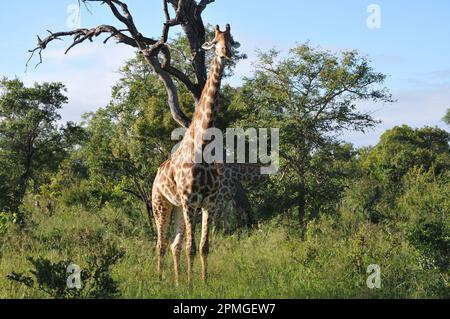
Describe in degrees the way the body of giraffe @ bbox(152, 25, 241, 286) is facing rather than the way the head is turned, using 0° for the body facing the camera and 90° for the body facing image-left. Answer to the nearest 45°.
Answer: approximately 315°

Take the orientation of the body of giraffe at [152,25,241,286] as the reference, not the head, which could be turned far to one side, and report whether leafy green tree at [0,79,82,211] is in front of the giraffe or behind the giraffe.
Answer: behind

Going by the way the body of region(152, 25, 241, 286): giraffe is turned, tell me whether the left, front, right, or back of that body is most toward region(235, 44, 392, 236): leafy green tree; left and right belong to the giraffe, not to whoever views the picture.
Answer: left
